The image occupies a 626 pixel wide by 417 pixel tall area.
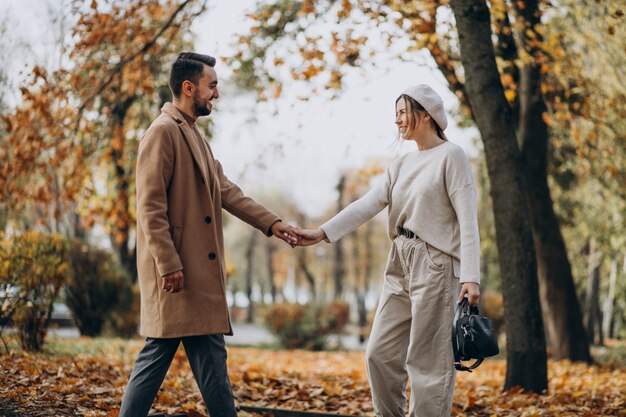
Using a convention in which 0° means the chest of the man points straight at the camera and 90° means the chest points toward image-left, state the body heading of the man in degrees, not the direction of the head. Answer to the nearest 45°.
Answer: approximately 270°

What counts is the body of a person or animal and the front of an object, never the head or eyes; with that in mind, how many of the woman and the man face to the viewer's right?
1

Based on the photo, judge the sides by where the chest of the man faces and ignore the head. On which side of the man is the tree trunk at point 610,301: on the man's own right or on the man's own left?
on the man's own left

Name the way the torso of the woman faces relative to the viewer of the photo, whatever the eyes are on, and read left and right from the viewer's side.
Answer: facing the viewer and to the left of the viewer

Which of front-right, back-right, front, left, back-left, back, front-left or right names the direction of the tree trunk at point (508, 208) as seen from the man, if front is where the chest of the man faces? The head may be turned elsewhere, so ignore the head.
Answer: front-left

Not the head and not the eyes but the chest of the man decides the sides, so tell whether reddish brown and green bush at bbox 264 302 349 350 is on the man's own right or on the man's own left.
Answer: on the man's own left

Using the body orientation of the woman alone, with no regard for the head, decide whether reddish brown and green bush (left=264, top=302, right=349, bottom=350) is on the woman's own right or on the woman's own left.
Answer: on the woman's own right

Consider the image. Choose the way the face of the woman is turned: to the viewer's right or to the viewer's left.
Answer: to the viewer's left

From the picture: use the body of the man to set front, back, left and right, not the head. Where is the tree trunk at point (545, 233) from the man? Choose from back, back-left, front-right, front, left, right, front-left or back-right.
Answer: front-left

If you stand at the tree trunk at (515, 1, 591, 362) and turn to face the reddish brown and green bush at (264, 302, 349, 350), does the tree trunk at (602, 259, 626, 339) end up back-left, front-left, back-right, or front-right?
front-right

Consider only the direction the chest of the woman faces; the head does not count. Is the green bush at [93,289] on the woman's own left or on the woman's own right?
on the woman's own right

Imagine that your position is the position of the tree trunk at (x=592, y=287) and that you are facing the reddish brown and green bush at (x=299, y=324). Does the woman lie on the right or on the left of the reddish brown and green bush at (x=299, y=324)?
left

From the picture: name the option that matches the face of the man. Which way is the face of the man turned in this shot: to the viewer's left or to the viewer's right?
to the viewer's right
